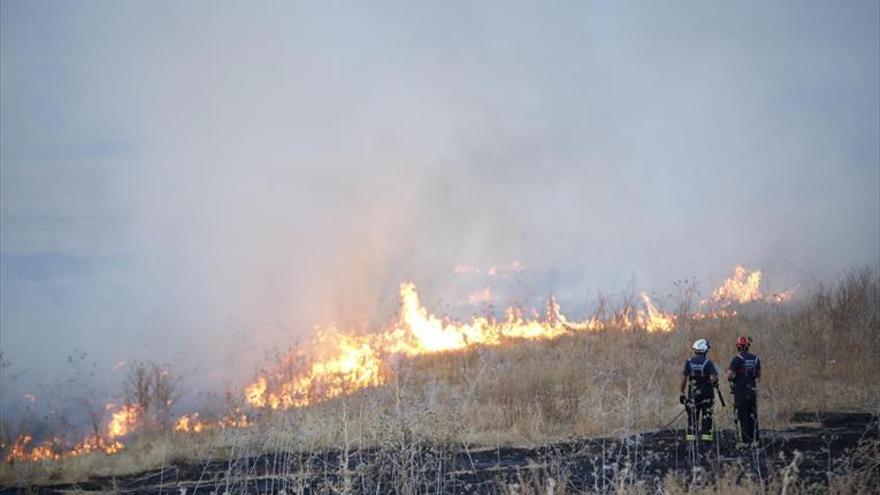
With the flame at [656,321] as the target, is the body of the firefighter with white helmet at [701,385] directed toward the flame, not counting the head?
yes

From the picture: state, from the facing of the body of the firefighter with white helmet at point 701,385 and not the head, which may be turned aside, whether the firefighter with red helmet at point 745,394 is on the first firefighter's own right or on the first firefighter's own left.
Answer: on the first firefighter's own right

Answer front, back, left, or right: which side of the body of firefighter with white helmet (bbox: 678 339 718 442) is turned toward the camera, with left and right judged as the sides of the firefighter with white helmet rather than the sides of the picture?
back

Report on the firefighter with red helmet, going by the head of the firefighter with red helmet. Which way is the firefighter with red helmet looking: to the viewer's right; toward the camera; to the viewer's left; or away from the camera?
away from the camera

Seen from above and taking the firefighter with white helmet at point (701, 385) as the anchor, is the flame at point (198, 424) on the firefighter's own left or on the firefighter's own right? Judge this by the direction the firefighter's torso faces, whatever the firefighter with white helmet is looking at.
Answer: on the firefighter's own left

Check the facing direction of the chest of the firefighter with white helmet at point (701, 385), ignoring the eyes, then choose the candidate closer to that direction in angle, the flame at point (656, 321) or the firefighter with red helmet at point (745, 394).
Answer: the flame
